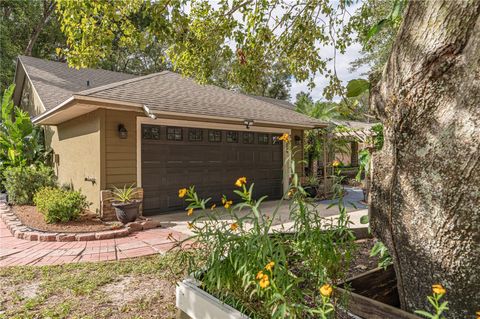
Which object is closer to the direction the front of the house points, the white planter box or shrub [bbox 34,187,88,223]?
the white planter box

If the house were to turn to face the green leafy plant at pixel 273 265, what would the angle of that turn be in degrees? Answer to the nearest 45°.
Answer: approximately 45° to its right

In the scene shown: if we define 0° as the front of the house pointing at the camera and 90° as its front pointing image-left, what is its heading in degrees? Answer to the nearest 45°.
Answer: approximately 315°

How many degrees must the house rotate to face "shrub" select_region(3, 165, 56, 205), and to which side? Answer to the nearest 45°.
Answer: approximately 135° to its right

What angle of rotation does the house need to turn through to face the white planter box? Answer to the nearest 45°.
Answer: approximately 45° to its right

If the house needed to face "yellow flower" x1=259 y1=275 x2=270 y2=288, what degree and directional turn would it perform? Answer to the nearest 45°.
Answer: approximately 45° to its right

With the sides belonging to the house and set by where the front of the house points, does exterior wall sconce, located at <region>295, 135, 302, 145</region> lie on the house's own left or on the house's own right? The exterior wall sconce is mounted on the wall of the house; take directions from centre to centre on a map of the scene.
on the house's own left

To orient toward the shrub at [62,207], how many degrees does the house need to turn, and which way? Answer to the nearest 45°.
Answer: approximately 90° to its right
